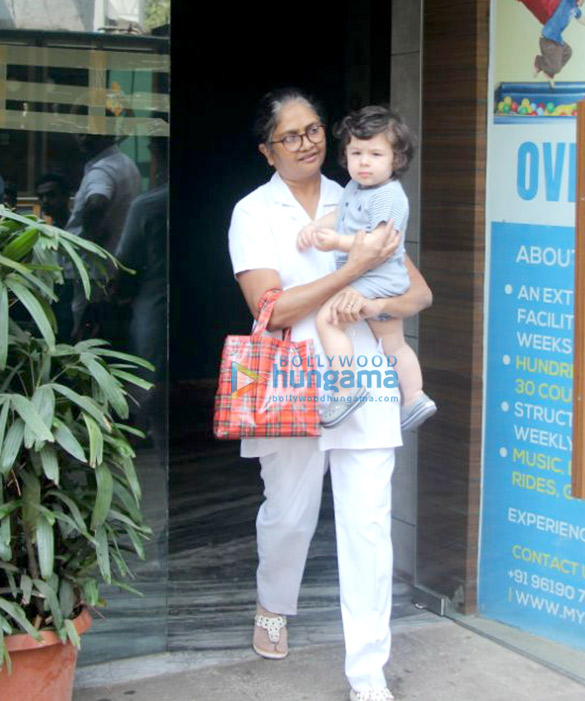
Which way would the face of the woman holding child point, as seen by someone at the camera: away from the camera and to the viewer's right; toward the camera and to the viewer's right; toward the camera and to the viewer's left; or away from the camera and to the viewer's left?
toward the camera and to the viewer's right

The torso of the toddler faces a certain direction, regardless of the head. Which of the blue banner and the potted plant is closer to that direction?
the potted plant

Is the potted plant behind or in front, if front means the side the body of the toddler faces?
in front

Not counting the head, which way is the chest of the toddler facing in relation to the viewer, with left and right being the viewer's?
facing the viewer and to the left of the viewer
